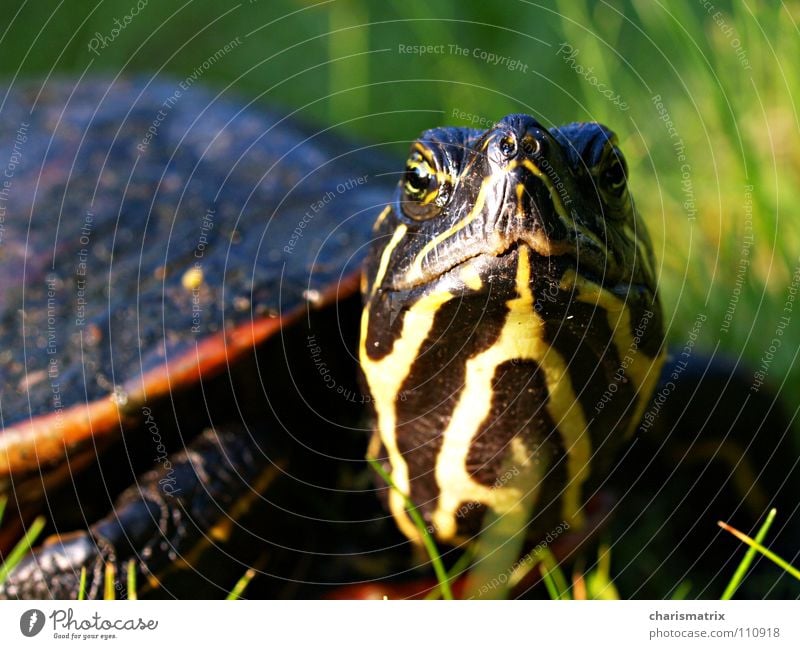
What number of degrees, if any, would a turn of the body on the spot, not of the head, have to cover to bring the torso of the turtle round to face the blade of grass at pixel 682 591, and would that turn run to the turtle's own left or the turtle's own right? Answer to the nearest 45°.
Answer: approximately 45° to the turtle's own left

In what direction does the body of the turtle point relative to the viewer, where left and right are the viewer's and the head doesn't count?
facing the viewer and to the right of the viewer
